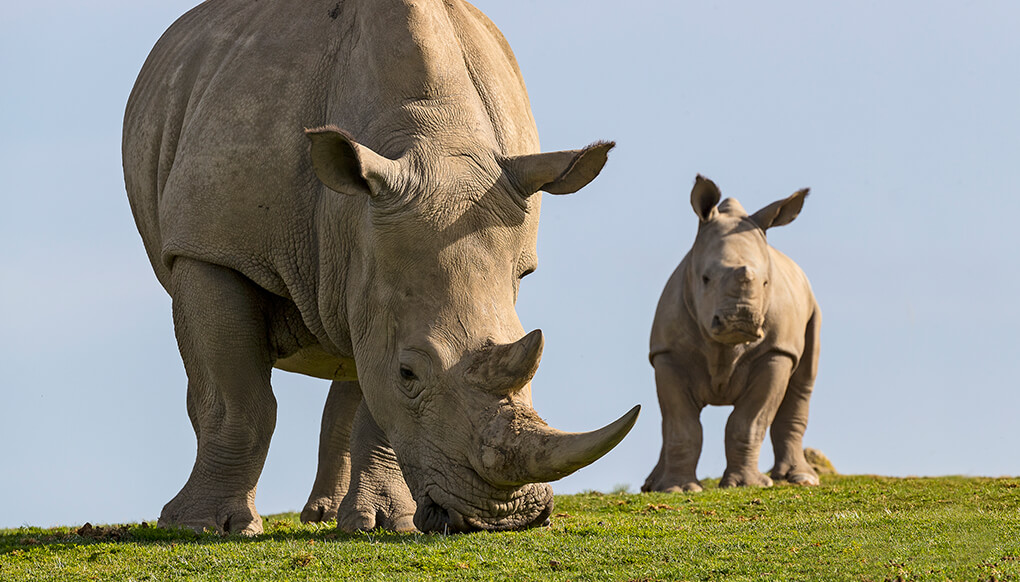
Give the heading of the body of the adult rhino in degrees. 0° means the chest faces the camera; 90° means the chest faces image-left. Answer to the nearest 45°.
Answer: approximately 315°

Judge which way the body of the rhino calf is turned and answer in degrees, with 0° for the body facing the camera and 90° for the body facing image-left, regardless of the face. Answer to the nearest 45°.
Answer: approximately 0°

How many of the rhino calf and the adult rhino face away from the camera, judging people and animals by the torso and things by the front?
0

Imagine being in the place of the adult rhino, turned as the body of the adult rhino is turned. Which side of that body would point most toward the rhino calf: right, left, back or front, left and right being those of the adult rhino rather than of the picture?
left

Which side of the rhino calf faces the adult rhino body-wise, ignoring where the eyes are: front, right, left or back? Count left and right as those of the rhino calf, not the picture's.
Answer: front
